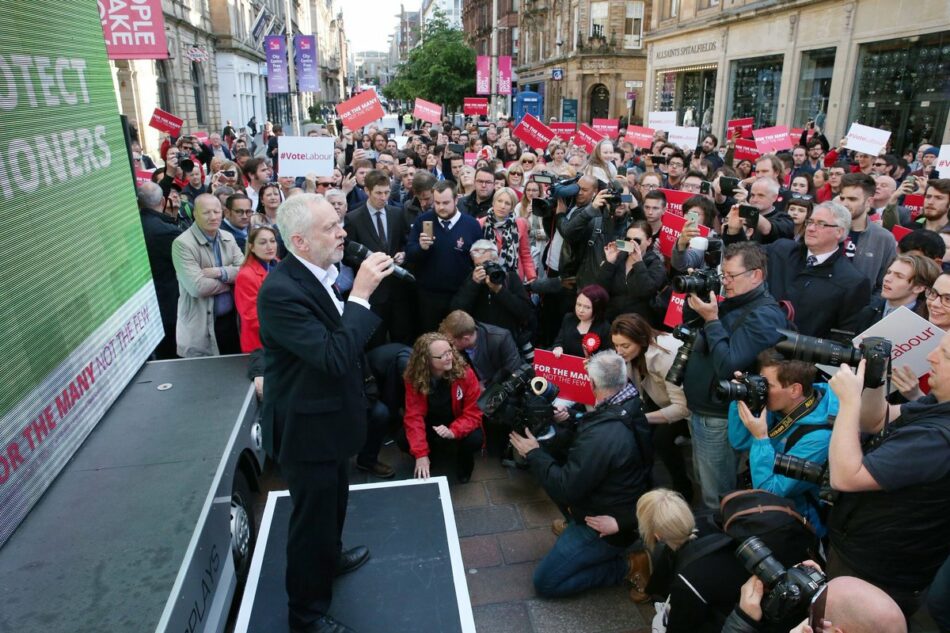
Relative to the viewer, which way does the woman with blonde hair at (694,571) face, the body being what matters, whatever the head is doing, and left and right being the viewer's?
facing away from the viewer and to the left of the viewer

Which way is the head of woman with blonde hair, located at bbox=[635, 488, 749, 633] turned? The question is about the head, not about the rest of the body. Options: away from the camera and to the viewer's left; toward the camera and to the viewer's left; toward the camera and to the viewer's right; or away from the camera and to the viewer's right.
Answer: away from the camera and to the viewer's left

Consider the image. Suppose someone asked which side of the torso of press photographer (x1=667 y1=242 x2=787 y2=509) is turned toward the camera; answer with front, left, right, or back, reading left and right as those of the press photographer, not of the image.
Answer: left

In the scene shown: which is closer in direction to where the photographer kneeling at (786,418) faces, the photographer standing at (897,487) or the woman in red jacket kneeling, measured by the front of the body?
the woman in red jacket kneeling

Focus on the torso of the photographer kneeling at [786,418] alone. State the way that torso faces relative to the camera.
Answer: to the viewer's left

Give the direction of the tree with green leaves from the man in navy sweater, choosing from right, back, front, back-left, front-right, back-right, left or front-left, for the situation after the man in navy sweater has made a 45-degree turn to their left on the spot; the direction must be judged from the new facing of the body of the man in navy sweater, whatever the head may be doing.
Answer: back-left

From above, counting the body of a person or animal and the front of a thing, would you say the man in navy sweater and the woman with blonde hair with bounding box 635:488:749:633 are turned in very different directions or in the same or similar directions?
very different directions

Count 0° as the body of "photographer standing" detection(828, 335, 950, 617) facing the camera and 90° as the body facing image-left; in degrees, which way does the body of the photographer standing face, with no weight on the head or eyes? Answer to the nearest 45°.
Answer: approximately 90°

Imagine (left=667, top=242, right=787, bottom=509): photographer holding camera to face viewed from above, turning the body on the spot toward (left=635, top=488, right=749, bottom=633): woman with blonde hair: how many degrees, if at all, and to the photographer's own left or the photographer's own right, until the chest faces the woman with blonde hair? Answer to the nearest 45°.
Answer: approximately 90° to the photographer's own left

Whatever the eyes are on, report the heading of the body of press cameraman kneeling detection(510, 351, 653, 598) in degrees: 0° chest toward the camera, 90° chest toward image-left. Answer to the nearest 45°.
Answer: approximately 90°

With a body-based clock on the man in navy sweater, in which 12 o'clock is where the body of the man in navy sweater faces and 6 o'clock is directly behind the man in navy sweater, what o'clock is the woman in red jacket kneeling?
The woman in red jacket kneeling is roughly at 12 o'clock from the man in navy sweater.
